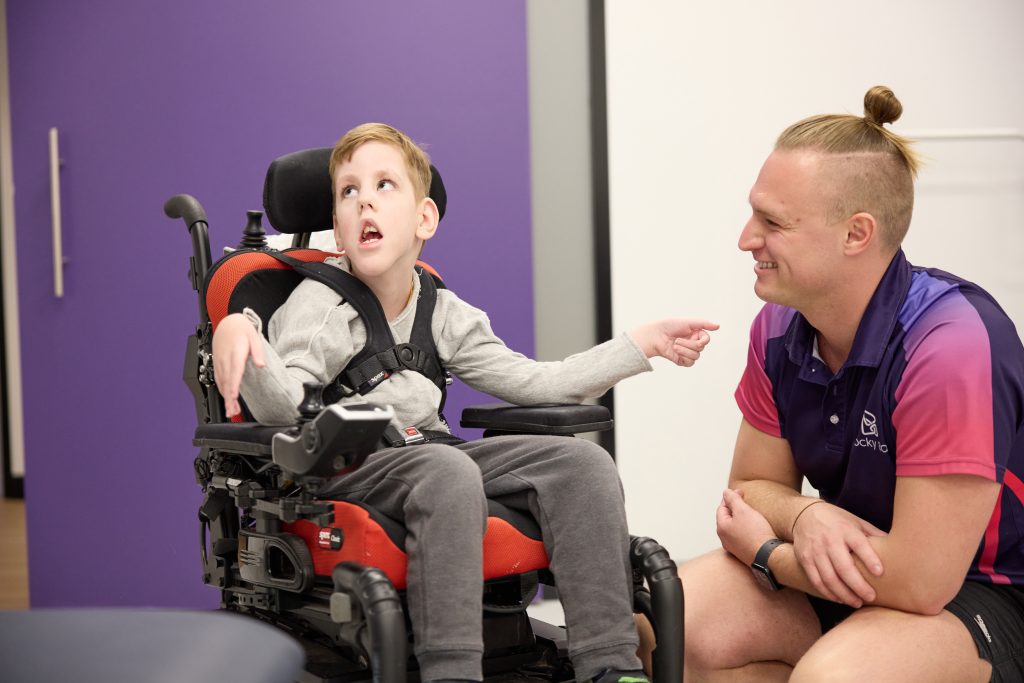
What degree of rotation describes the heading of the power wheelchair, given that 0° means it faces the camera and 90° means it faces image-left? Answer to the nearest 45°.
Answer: approximately 315°

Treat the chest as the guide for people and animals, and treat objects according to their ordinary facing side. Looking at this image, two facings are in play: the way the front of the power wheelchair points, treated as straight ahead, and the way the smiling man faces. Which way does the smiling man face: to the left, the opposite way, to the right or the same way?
to the right

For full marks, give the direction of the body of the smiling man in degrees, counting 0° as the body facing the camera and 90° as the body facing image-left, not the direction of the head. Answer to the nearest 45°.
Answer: approximately 45°

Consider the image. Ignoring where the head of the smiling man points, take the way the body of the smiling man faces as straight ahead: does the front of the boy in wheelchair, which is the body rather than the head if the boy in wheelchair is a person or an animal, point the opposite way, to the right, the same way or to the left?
to the left

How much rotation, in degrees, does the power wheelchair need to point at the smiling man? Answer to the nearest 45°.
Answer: approximately 45° to its left

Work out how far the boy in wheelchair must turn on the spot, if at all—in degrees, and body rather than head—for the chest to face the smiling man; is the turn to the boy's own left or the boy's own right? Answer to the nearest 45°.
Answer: approximately 45° to the boy's own left

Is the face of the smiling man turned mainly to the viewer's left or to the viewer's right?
to the viewer's left
